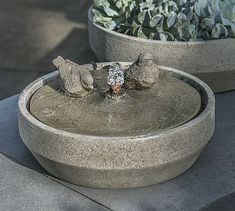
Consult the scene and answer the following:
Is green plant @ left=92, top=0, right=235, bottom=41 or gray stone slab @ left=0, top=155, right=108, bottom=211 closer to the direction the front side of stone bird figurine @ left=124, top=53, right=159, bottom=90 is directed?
the gray stone slab
